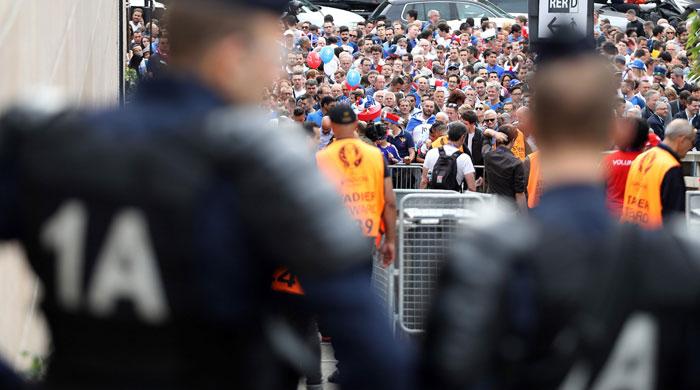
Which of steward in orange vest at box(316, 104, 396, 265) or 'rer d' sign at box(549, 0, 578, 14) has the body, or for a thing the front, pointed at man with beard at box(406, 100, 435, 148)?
the steward in orange vest

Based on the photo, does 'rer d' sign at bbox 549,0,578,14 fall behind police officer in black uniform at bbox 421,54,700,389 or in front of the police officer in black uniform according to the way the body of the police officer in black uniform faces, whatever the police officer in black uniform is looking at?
in front

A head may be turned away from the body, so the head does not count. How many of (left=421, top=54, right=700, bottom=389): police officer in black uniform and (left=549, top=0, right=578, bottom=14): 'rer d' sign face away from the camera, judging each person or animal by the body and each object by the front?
1

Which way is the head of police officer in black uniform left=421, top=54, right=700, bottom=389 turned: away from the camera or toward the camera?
away from the camera

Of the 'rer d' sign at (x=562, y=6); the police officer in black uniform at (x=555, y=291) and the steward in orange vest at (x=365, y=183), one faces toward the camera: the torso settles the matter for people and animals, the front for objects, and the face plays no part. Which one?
the 'rer d' sign

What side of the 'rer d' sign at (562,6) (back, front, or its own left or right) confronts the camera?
front

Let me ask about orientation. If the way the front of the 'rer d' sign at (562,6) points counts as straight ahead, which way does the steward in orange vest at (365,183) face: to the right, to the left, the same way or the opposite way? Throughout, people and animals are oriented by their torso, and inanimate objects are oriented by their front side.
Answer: the opposite way

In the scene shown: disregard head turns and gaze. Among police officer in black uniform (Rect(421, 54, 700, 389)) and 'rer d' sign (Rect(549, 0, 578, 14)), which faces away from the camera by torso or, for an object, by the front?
the police officer in black uniform

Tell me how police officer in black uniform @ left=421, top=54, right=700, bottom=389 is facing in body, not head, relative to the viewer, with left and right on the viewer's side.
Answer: facing away from the viewer

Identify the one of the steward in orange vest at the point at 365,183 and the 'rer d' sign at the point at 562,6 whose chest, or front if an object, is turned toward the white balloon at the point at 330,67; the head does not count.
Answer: the steward in orange vest

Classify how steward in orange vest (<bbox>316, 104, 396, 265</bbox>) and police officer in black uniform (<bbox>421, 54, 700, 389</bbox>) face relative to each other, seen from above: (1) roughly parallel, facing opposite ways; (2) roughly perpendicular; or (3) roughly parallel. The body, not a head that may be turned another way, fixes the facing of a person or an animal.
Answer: roughly parallel

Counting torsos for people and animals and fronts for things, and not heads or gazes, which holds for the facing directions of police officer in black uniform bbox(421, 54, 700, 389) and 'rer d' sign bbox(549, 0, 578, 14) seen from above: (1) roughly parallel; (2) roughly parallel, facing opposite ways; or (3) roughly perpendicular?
roughly parallel, facing opposite ways

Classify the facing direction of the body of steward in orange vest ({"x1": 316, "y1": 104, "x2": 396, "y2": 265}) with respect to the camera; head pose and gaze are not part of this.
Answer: away from the camera

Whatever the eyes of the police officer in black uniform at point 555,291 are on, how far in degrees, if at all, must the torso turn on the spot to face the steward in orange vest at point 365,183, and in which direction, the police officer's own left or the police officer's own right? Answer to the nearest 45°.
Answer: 0° — they already face them

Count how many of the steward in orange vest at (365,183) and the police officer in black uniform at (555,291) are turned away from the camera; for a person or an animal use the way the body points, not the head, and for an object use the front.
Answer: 2

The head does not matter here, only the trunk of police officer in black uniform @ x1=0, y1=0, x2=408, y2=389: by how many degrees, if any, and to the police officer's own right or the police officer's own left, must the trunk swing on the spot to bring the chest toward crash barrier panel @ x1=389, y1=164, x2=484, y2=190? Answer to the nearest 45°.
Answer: approximately 45° to the police officer's own left
